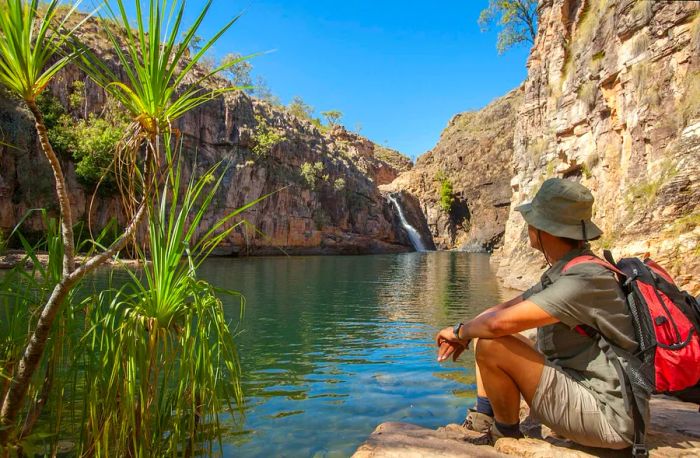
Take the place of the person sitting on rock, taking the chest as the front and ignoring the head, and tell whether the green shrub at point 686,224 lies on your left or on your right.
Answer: on your right

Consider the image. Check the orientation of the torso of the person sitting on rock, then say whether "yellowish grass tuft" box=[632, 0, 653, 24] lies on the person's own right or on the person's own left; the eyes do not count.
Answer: on the person's own right

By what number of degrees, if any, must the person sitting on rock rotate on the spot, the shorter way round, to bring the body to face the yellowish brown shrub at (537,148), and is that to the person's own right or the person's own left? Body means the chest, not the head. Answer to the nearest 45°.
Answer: approximately 90° to the person's own right

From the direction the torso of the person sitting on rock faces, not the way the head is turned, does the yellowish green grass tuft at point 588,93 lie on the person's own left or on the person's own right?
on the person's own right

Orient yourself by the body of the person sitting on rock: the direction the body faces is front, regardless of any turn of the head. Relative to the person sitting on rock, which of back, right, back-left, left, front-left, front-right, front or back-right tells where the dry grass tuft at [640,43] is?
right

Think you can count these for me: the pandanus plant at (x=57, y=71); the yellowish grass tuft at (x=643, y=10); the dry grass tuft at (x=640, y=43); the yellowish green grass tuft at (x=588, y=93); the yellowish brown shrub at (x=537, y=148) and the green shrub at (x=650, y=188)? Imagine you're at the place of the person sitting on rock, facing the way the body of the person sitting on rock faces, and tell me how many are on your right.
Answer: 5

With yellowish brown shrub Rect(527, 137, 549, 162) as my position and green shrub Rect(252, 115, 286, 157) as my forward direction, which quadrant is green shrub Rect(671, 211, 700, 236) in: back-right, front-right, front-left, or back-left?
back-left

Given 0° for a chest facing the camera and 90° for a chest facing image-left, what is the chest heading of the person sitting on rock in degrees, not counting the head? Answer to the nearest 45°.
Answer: approximately 90°

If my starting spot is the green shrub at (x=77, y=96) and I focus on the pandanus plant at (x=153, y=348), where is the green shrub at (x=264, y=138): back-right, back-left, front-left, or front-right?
back-left

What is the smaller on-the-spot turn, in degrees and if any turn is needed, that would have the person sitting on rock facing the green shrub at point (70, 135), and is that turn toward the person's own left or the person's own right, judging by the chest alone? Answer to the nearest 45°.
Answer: approximately 45° to the person's own right

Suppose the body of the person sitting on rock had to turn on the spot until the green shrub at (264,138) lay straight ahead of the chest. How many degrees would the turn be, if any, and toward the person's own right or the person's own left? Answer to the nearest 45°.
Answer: approximately 45° to the person's own right

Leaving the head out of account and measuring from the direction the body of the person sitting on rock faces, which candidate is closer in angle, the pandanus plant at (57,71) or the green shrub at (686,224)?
the pandanus plant

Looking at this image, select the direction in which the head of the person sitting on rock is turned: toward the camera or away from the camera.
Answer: away from the camera
